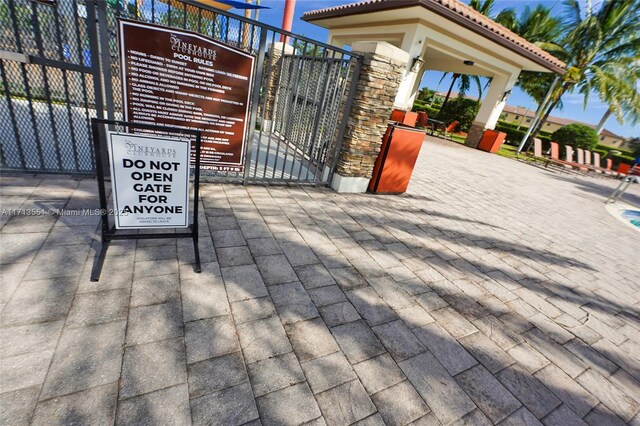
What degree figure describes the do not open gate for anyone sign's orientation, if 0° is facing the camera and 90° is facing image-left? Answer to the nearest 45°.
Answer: approximately 0°

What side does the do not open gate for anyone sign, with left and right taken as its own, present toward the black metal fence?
back

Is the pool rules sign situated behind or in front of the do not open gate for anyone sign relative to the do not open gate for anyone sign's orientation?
behind

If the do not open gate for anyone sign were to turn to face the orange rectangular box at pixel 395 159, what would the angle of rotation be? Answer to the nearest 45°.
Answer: approximately 90° to its left

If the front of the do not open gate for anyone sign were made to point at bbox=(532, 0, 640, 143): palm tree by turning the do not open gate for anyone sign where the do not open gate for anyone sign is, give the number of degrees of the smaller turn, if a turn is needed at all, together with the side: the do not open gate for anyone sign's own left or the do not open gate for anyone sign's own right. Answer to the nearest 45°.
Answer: approximately 90° to the do not open gate for anyone sign's own left

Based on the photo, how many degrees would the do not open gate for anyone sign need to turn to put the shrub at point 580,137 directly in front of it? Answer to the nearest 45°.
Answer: approximately 90° to its left

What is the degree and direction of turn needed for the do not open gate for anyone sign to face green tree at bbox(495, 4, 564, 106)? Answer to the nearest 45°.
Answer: approximately 135° to its left

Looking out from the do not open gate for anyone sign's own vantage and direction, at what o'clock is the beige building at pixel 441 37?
The beige building is roughly at 8 o'clock from the do not open gate for anyone sign.

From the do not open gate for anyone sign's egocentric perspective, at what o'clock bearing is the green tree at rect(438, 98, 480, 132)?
The green tree is roughly at 8 o'clock from the do not open gate for anyone sign.
